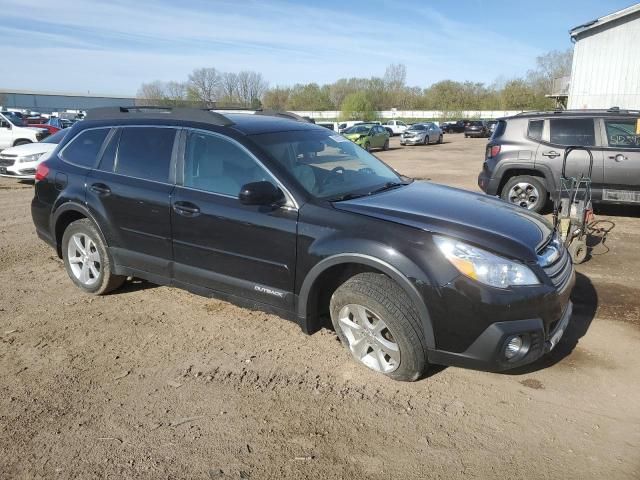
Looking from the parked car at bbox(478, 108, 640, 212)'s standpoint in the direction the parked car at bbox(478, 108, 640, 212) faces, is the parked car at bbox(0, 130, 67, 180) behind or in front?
behind

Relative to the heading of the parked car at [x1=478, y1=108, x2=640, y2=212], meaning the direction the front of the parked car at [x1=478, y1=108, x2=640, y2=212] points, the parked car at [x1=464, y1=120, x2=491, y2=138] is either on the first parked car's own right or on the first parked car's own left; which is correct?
on the first parked car's own left

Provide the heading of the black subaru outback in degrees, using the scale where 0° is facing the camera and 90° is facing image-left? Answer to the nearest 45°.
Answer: approximately 315°

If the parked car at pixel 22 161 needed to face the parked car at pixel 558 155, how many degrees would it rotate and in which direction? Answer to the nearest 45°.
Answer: approximately 90° to its left

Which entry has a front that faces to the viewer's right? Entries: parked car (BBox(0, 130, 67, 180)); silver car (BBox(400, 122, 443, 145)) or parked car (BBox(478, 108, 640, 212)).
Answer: parked car (BBox(478, 108, 640, 212))

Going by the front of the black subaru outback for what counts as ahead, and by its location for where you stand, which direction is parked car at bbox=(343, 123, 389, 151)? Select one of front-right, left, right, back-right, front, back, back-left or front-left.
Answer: back-left

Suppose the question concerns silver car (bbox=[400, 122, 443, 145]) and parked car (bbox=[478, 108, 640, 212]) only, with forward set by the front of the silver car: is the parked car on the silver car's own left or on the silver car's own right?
on the silver car's own left

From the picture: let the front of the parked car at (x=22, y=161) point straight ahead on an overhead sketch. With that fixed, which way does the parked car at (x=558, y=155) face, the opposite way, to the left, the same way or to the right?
to the left

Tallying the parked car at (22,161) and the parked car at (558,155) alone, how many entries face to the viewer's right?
1

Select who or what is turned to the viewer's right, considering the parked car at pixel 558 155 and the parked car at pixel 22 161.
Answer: the parked car at pixel 558 155

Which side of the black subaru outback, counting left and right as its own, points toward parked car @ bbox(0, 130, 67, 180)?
back

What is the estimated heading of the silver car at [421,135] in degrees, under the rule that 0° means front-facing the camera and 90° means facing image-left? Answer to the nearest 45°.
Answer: approximately 45°

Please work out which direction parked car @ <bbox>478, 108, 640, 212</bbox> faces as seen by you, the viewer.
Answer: facing to the right of the viewer
